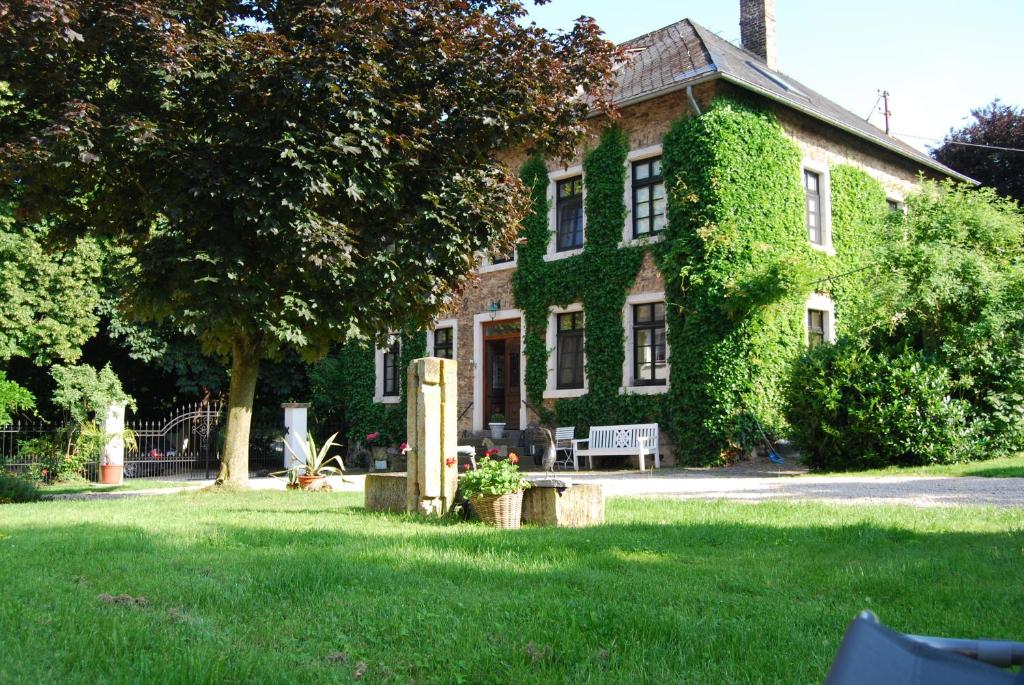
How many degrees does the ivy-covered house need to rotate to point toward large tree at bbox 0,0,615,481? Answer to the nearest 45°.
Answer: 0° — it already faces it

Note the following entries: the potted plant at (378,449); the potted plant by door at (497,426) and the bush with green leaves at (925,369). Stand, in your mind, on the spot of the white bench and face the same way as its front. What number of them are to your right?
2

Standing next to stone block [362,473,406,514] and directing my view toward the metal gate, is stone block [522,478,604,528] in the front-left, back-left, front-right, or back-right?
back-right

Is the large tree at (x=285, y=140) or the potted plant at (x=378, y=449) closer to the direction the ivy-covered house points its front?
the large tree

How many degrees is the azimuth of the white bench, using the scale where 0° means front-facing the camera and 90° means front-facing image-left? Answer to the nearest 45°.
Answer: approximately 45°

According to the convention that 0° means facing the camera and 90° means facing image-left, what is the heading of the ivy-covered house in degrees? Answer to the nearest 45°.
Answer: approximately 45°
